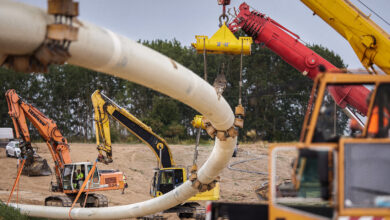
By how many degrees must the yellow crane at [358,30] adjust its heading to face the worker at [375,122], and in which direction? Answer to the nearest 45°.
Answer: approximately 90° to its left

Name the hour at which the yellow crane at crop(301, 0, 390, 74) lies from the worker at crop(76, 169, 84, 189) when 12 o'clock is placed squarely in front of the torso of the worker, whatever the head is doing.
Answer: The yellow crane is roughly at 8 o'clock from the worker.

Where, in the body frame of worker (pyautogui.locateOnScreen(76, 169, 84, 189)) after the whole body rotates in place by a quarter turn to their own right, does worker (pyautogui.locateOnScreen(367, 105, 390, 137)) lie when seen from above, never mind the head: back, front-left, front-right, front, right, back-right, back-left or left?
back

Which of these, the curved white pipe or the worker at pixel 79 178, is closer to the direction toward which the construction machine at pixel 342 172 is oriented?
the curved white pipe

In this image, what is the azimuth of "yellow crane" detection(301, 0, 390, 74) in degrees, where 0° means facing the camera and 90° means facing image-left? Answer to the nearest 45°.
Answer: approximately 90°

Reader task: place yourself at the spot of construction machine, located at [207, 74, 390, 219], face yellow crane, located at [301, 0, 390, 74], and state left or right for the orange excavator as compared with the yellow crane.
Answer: left

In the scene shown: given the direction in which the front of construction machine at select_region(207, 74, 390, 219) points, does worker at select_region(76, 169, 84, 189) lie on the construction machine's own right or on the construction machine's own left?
on the construction machine's own right

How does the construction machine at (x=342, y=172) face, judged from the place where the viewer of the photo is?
facing to the left of the viewer
